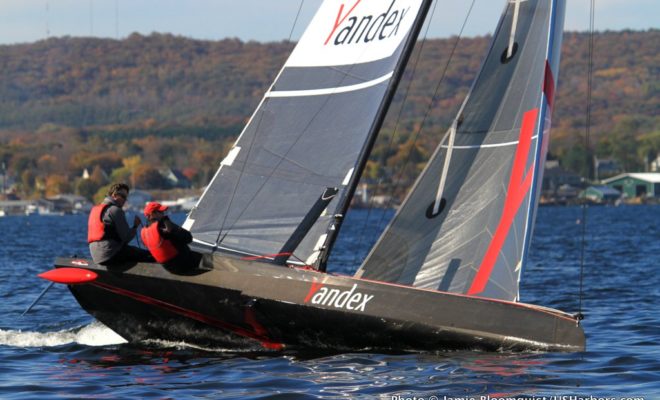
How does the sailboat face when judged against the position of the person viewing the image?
facing to the right of the viewer
